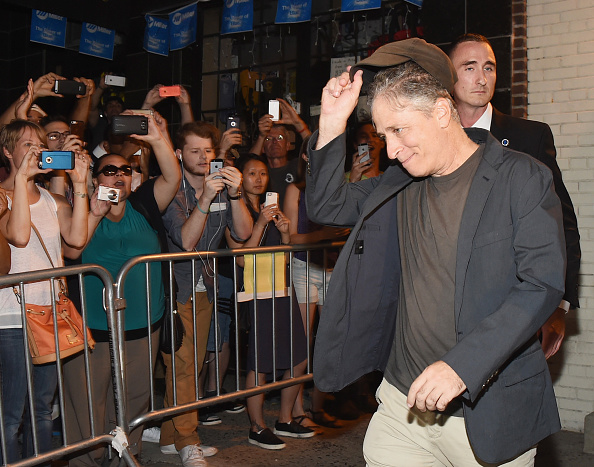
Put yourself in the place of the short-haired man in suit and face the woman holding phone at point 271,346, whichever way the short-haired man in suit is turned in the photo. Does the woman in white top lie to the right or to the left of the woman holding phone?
left

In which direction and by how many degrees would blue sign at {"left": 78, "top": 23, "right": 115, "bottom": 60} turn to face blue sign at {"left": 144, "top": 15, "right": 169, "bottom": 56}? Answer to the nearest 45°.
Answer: approximately 45° to its left

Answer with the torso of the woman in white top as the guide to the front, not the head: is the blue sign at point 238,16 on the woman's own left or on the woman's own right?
on the woman's own left

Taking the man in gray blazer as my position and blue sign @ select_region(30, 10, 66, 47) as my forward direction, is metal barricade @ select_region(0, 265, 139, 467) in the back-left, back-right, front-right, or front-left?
front-left

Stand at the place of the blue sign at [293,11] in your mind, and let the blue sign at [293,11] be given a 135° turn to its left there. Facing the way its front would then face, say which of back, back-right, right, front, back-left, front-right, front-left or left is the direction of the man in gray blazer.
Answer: back-right

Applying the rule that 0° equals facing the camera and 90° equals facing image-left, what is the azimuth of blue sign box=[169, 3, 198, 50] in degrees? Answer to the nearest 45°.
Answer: approximately 45°

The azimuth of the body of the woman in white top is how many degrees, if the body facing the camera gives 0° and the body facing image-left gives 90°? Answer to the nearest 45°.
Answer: approximately 315°

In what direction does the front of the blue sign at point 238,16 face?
toward the camera

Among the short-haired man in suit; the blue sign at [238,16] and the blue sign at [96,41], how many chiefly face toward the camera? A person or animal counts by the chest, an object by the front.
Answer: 3

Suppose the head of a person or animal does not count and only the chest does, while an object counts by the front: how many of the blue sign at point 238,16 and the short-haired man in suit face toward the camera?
2

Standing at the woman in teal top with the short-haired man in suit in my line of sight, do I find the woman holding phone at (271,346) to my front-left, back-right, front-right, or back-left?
front-left

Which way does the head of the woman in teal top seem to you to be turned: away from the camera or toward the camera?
toward the camera

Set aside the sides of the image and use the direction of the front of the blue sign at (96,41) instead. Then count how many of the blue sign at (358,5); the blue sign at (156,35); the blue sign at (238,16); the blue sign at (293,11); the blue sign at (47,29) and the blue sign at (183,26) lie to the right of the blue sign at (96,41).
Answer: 1

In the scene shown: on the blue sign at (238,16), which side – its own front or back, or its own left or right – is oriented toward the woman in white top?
front

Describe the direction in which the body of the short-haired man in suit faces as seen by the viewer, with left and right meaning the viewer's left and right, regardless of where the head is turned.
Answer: facing the viewer

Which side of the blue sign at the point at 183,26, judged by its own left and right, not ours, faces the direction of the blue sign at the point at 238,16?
left

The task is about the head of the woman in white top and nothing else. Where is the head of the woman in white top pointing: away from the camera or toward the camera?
toward the camera

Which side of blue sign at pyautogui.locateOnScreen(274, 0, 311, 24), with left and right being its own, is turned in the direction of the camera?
front

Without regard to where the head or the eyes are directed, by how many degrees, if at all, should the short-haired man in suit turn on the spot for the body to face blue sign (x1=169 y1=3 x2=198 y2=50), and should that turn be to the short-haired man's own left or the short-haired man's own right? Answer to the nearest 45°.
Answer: approximately 135° to the short-haired man's own right

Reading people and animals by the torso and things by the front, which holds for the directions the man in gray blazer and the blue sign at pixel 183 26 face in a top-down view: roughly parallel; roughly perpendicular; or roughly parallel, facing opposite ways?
roughly parallel
